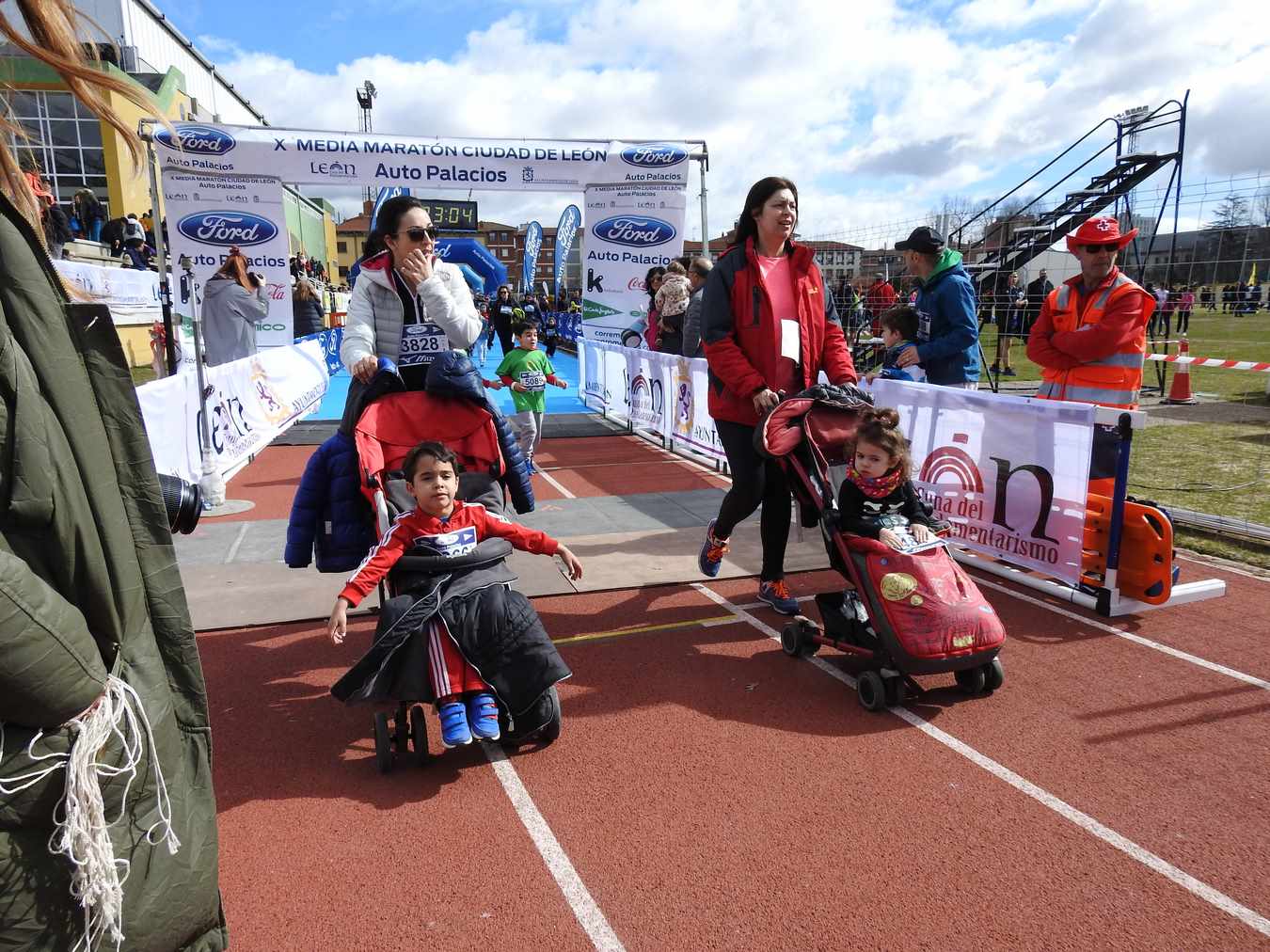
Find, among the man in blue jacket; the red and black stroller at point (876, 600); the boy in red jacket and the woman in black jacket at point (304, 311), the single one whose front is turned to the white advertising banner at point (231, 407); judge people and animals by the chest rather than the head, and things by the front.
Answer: the man in blue jacket

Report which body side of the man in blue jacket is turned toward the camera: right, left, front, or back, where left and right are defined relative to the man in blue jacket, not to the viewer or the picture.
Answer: left

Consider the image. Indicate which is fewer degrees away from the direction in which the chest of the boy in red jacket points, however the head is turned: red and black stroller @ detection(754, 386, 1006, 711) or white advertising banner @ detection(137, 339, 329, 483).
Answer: the red and black stroller

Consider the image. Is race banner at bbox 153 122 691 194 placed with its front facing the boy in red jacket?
yes

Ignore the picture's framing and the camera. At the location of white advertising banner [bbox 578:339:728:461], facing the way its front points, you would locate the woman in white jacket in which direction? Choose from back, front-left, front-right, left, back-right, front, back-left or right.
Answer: front-left

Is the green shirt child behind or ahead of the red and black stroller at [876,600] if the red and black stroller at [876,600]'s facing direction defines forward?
behind

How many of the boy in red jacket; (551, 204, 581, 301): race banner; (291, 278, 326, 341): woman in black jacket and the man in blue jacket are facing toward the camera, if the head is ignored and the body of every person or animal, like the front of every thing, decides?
2

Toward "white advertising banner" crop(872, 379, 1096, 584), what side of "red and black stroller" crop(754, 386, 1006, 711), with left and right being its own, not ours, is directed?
left

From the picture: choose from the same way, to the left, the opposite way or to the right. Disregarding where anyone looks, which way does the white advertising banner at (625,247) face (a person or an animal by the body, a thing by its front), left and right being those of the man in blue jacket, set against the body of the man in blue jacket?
to the left

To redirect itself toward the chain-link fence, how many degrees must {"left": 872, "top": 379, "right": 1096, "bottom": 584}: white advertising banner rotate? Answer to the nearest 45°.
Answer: approximately 135° to its right

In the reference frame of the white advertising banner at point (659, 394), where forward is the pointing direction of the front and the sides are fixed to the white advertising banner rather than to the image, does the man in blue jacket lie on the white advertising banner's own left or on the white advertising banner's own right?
on the white advertising banner's own left
